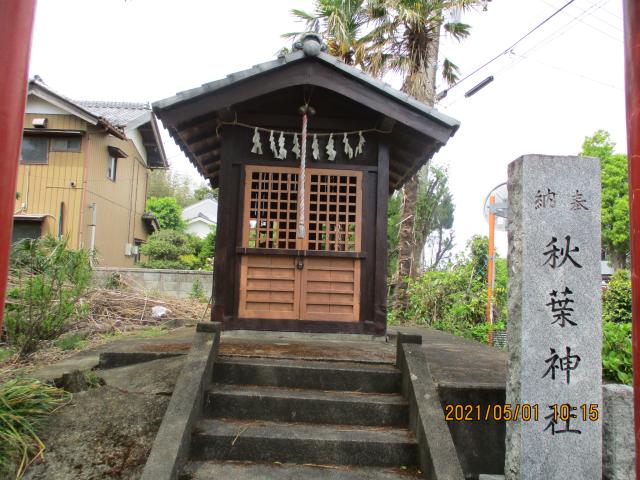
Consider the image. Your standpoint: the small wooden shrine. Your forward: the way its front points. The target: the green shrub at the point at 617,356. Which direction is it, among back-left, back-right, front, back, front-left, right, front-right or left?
left

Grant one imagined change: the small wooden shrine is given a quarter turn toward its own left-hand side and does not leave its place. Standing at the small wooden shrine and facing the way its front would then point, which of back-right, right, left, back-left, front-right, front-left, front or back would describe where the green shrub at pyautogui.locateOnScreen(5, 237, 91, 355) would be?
back

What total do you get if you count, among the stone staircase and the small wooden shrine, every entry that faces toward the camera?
2

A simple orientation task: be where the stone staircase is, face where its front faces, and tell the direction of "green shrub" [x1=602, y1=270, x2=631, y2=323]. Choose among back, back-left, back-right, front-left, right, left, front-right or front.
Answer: back-left

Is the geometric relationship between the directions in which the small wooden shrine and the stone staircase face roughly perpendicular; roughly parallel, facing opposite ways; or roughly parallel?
roughly parallel

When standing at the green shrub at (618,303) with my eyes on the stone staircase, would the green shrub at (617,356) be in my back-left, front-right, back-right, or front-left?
front-left

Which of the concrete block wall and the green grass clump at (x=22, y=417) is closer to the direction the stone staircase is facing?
the green grass clump

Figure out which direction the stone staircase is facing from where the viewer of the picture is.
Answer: facing the viewer

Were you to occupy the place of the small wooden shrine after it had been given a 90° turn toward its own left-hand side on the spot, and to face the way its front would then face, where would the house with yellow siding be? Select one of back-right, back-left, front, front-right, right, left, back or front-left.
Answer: back-left

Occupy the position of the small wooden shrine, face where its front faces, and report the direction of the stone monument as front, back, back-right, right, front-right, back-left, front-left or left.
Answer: front-left

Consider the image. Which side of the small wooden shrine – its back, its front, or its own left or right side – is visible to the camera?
front

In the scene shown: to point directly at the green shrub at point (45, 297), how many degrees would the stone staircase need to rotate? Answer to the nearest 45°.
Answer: approximately 135° to its right

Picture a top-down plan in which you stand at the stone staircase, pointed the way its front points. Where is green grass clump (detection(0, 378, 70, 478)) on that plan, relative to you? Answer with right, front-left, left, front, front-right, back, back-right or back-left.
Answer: right

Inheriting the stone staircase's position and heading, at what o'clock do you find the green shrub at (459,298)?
The green shrub is roughly at 7 o'clock from the stone staircase.

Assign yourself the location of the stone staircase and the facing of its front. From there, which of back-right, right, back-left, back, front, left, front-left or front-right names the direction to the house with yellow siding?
back-right

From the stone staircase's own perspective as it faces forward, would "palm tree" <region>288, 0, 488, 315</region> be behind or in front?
behind

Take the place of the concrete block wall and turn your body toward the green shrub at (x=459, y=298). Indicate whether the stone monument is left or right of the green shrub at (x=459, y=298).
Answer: right

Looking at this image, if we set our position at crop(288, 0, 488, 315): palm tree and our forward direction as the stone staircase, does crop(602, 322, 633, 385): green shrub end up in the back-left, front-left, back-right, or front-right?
front-left

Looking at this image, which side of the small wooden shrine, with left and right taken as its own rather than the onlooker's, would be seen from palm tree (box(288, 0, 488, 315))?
back
